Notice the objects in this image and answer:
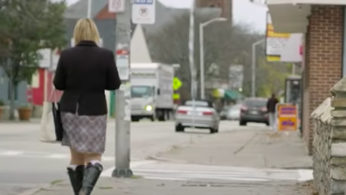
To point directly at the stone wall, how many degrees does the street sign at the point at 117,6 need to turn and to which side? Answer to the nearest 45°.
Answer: approximately 45° to its left

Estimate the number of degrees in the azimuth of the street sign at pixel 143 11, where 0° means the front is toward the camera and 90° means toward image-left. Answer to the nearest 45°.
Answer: approximately 0°

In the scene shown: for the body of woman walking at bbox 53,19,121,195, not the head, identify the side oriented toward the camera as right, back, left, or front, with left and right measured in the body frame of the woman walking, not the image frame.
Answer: back

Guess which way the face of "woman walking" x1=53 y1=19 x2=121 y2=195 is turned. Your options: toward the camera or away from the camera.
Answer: away from the camera

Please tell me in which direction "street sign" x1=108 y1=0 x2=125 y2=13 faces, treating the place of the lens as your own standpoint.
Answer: facing the viewer

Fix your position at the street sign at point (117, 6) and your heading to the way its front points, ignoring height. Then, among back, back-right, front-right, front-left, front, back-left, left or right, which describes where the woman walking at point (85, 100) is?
front

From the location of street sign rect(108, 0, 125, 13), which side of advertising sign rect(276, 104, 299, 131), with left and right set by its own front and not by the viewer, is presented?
front

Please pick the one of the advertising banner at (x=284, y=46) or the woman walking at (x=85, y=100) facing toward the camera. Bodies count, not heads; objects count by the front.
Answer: the advertising banner

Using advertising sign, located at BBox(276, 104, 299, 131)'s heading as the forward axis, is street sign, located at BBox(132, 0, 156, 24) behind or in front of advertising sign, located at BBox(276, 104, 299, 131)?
in front

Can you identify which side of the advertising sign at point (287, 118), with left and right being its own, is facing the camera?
front

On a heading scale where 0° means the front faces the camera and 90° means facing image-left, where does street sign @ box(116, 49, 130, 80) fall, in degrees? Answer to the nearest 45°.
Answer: approximately 0°

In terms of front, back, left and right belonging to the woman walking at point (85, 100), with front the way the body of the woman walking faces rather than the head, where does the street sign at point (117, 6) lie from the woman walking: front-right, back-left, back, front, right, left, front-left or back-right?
front

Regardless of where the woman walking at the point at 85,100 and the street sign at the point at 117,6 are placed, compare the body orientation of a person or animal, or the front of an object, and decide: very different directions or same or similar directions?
very different directions
